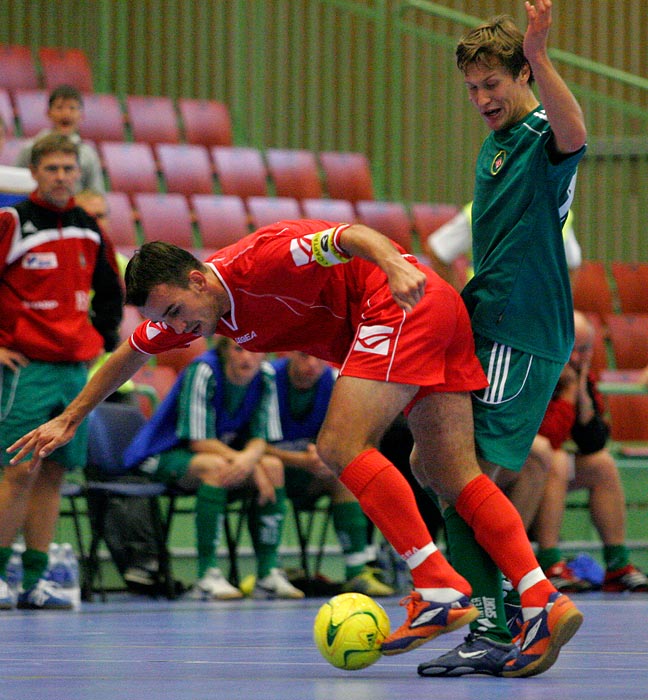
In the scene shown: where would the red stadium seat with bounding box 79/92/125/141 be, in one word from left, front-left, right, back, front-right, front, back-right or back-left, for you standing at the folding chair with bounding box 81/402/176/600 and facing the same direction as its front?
back-left

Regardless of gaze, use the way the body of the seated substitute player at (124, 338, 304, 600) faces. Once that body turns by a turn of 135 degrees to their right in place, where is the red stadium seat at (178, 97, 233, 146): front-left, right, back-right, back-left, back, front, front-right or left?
right

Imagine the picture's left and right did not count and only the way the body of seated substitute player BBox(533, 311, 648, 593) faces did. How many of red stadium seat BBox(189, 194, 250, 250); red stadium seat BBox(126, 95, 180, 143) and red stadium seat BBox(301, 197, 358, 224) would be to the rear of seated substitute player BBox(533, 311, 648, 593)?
3

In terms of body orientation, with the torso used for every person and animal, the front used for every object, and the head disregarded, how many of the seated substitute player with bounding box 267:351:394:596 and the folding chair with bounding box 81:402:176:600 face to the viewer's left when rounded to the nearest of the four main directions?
0

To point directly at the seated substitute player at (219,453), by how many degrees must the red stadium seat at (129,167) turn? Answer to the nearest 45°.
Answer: approximately 45° to its right

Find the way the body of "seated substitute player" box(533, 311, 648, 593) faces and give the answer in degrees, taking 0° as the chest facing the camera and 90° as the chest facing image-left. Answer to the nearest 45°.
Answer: approximately 315°

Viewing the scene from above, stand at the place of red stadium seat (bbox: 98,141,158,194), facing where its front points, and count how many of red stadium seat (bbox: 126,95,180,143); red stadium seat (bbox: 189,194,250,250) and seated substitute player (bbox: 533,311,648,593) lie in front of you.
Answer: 2

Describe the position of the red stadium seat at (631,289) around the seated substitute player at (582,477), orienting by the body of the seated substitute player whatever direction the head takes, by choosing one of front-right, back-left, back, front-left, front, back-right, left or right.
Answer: back-left

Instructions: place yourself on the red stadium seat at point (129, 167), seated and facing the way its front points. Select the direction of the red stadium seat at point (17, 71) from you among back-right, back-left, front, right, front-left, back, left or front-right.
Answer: back

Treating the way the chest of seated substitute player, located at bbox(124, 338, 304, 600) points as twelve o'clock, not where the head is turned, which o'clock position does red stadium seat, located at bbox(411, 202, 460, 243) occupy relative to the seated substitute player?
The red stadium seat is roughly at 8 o'clock from the seated substitute player.

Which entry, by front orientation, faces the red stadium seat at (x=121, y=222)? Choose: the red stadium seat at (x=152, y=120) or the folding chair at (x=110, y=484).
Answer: the red stadium seat at (x=152, y=120)
